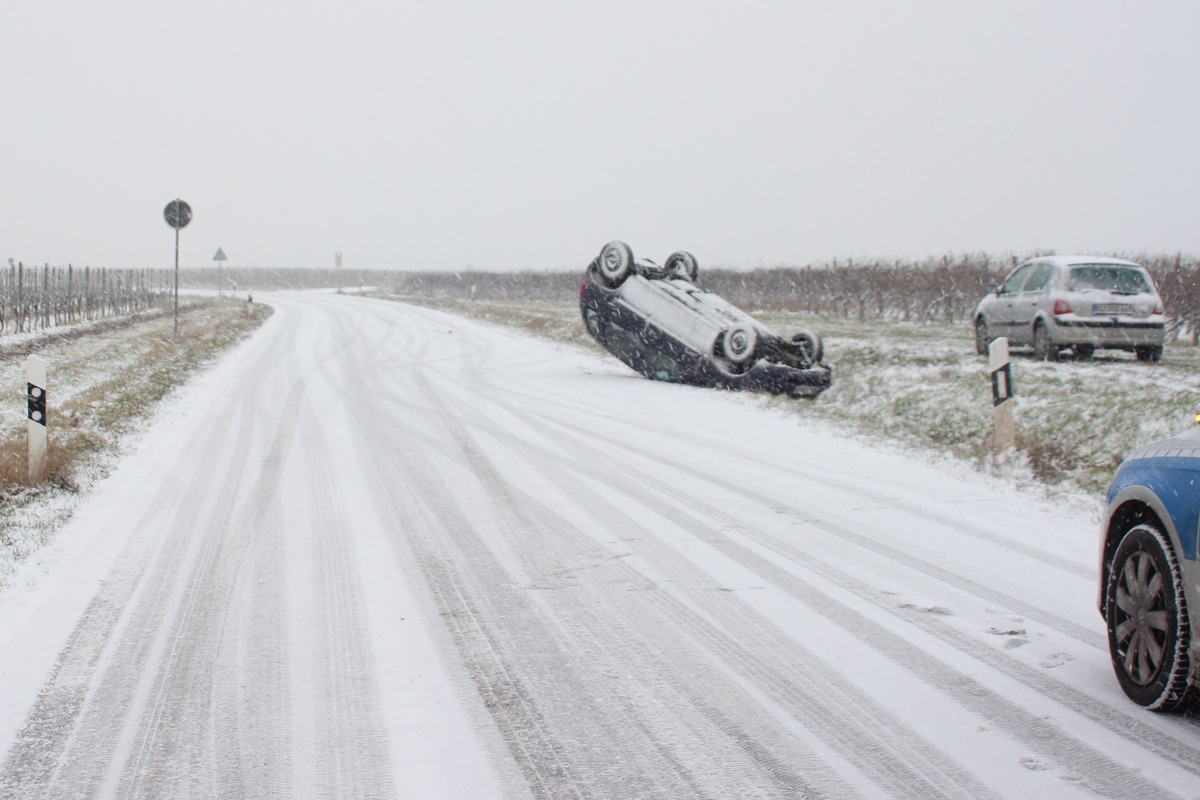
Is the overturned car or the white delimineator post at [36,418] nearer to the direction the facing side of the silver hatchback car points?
the overturned car

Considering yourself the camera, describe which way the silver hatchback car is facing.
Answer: facing away from the viewer and to the left of the viewer

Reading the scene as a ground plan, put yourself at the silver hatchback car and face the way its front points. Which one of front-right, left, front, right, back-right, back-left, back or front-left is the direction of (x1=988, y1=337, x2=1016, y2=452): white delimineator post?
back-left

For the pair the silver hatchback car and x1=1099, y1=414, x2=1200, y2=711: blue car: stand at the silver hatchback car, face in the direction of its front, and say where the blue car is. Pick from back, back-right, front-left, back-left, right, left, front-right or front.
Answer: back-left

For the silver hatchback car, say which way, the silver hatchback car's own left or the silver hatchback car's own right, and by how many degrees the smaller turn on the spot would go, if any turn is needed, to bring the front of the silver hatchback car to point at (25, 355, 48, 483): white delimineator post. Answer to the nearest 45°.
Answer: approximately 90° to the silver hatchback car's own left

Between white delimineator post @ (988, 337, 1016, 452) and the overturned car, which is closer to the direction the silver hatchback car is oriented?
the overturned car
